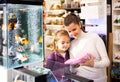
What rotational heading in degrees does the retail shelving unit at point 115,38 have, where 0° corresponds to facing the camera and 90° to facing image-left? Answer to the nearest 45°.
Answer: approximately 0°

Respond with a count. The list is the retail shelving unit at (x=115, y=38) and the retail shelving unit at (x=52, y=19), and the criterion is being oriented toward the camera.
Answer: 2

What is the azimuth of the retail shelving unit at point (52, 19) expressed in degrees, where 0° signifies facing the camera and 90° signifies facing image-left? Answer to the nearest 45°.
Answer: approximately 0°

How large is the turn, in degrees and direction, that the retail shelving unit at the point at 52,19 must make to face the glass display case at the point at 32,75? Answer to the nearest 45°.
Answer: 0° — it already faces it

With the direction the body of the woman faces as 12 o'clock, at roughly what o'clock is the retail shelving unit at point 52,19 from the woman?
The retail shelving unit is roughly at 4 o'clock from the woman.

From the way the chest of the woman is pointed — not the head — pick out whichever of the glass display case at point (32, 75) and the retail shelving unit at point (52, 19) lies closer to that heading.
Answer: the glass display case
